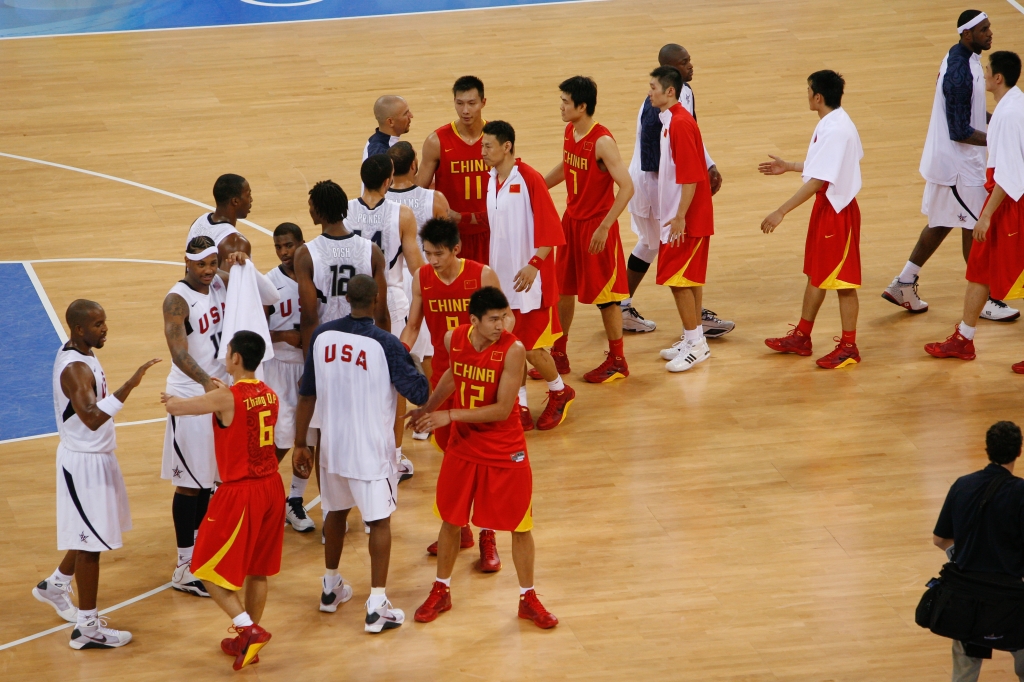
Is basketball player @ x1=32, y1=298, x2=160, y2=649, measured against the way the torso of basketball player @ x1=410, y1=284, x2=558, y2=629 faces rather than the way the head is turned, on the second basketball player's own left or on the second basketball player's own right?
on the second basketball player's own right

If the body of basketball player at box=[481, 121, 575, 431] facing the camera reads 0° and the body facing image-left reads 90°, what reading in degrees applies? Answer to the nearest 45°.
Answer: approximately 45°

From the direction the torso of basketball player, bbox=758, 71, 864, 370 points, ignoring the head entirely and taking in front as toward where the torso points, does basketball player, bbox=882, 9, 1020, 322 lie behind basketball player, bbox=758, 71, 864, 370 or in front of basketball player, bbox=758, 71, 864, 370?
behind

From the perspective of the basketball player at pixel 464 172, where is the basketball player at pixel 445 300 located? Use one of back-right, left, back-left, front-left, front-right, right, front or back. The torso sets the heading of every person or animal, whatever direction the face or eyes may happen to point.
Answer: front

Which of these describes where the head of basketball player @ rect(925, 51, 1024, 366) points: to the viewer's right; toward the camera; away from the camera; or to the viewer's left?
to the viewer's left

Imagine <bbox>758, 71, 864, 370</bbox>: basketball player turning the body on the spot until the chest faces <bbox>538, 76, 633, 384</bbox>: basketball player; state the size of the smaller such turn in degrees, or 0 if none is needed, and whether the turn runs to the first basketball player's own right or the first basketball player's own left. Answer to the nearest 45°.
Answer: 0° — they already face them

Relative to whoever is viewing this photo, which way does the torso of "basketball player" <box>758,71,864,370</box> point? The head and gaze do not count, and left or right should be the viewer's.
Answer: facing to the left of the viewer

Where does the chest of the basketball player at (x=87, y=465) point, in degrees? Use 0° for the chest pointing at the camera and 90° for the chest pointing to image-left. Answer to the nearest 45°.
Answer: approximately 270°

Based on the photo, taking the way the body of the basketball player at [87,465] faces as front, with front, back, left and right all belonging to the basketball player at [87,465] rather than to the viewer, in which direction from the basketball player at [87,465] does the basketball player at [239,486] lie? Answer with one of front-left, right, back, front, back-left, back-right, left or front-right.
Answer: front-right

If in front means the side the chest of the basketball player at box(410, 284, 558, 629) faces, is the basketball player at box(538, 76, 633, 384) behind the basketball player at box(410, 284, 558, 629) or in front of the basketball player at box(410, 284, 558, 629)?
behind

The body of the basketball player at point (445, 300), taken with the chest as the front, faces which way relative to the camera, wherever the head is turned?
toward the camera

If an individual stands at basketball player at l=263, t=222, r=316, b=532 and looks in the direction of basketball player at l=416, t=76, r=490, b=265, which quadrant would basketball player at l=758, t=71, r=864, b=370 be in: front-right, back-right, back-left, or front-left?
front-right

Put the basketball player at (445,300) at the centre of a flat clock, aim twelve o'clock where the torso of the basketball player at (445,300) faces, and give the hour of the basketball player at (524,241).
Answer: the basketball player at (524,241) is roughly at 7 o'clock from the basketball player at (445,300).
